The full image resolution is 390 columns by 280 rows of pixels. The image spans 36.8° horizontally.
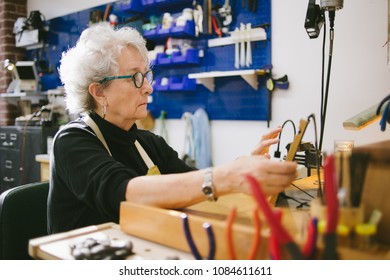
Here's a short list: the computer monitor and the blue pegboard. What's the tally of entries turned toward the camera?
2

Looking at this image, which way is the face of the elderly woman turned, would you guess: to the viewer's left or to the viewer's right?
to the viewer's right

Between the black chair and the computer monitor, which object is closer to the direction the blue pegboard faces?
the black chair

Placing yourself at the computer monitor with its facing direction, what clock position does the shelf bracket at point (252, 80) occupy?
The shelf bracket is roughly at 11 o'clock from the computer monitor.

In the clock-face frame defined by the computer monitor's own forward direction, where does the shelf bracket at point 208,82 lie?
The shelf bracket is roughly at 11 o'clock from the computer monitor.

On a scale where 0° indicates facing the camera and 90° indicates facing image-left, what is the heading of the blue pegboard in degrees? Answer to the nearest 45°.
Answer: approximately 0°

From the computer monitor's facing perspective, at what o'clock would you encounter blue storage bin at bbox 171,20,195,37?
The blue storage bin is roughly at 11 o'clock from the computer monitor.

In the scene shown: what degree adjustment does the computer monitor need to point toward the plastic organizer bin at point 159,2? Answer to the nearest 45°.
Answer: approximately 45° to its left

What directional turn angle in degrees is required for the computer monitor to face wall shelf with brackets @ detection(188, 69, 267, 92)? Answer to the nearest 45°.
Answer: approximately 45° to its left

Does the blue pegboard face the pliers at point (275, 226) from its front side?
yes
